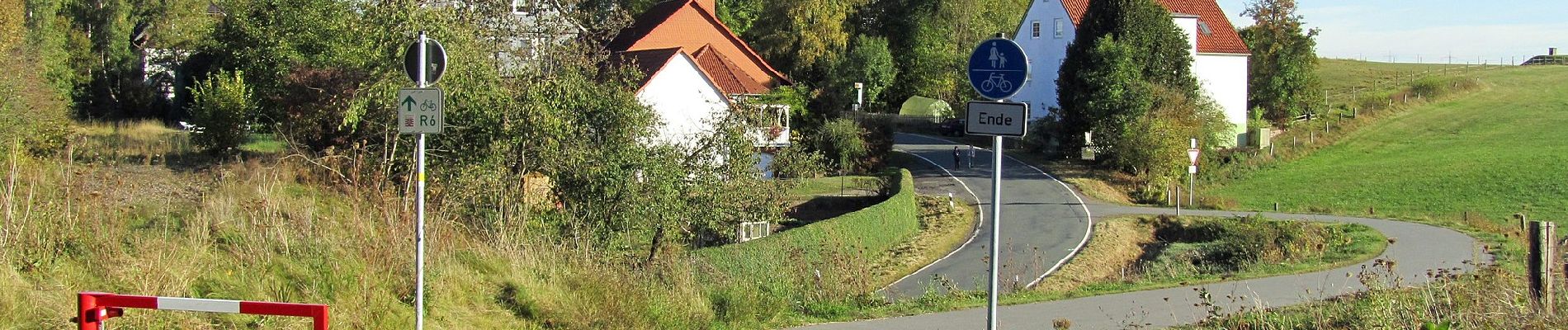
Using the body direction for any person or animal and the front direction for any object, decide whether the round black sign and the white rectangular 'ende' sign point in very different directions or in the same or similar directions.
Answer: very different directions

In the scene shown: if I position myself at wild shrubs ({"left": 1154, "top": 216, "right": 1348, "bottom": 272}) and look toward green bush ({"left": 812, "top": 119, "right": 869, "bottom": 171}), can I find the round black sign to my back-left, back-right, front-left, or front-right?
back-left

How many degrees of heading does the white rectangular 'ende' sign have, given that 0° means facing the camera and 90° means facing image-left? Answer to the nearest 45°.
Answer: approximately 0°

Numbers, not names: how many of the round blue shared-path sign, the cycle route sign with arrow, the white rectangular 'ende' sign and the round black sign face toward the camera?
3

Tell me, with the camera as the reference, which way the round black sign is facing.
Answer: facing away from the viewer

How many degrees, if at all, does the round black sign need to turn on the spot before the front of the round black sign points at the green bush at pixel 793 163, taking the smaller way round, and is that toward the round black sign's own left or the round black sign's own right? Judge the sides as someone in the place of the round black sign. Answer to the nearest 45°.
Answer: approximately 45° to the round black sign's own right

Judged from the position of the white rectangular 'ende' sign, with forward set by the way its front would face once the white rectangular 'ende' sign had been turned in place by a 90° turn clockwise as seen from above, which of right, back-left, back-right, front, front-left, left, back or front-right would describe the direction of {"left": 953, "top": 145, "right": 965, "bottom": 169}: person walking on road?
right

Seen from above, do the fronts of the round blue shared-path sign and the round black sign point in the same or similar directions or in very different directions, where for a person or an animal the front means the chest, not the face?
very different directions

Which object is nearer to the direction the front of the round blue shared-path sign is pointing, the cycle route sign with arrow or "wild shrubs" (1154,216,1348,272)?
the cycle route sign with arrow

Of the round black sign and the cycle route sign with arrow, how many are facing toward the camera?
1

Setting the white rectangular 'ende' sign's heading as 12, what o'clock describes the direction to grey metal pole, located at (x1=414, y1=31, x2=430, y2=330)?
The grey metal pole is roughly at 3 o'clock from the white rectangular 'ende' sign.

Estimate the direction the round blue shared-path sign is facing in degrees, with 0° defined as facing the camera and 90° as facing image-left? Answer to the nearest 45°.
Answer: approximately 0°
